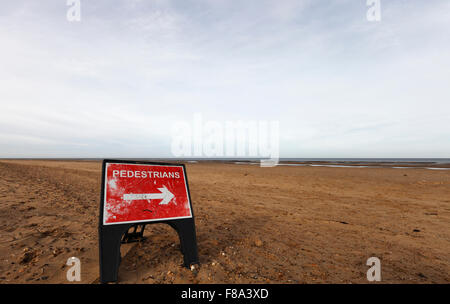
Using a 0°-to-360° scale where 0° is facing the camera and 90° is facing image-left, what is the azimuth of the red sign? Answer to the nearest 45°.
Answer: approximately 0°
